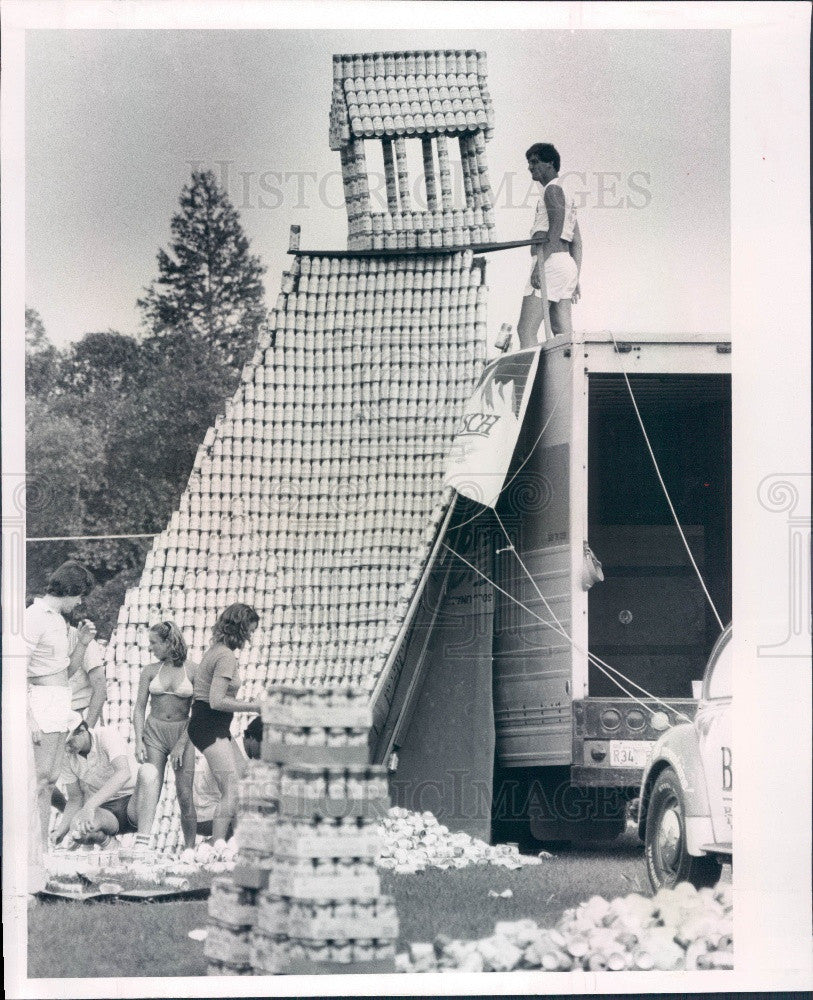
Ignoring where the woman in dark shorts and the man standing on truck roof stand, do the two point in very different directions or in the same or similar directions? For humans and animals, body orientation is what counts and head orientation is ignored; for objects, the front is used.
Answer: very different directions

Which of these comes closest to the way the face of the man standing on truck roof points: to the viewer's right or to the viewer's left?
to the viewer's left

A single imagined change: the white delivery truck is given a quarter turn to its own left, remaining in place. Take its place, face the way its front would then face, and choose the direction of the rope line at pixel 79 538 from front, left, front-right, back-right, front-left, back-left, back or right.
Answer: front-right

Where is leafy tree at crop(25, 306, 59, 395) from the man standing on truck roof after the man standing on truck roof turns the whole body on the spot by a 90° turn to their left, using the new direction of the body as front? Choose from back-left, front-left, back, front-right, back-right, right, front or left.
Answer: right

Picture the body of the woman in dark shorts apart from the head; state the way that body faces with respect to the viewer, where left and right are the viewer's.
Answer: facing to the right of the viewer

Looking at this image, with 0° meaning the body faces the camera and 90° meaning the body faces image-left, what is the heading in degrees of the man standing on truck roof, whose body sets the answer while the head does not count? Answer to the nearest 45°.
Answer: approximately 90°

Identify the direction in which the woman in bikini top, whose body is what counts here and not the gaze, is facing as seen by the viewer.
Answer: toward the camera
